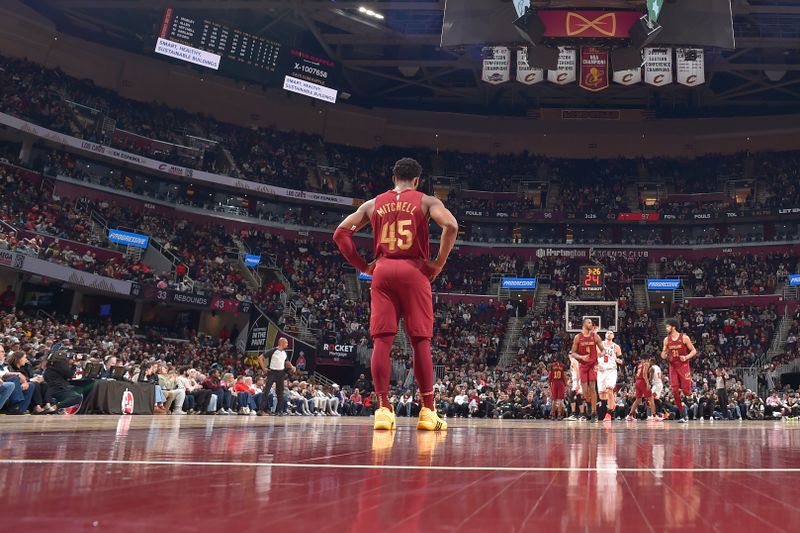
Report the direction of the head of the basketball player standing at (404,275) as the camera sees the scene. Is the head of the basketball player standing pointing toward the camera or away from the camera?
away from the camera

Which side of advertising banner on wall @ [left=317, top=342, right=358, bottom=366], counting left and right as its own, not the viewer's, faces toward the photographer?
front

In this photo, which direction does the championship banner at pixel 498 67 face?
toward the camera

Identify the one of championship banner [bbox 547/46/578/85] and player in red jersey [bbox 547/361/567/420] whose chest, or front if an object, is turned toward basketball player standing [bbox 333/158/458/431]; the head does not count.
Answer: the championship banner

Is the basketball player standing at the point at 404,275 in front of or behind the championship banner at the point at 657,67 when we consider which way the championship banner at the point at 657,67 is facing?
in front

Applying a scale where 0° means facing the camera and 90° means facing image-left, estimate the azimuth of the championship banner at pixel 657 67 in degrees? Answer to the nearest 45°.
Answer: approximately 0°

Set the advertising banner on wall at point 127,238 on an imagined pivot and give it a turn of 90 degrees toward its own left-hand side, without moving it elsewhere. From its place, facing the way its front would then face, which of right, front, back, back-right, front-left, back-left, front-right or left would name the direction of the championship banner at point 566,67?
right

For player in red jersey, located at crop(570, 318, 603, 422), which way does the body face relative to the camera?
toward the camera

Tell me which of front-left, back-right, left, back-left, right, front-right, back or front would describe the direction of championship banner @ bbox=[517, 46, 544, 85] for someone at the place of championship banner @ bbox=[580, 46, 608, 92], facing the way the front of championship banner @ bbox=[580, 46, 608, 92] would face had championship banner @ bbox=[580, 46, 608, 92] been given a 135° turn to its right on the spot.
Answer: front-left

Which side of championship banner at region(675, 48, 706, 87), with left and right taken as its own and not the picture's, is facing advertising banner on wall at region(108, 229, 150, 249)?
right
